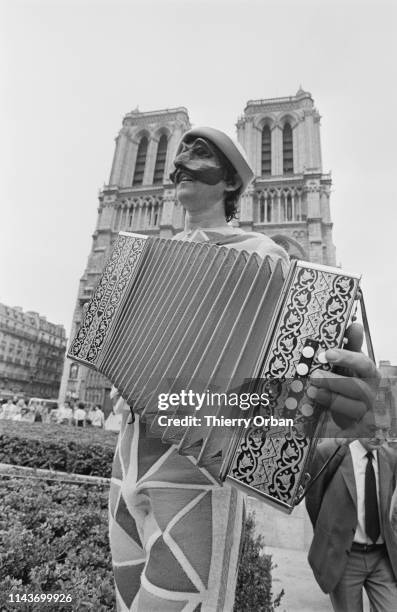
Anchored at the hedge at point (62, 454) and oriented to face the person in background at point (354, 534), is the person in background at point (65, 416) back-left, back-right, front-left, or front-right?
back-left

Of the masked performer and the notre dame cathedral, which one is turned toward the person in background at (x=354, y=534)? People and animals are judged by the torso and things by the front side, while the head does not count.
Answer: the notre dame cathedral

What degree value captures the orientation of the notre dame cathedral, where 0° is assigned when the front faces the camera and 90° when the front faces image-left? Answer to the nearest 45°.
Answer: approximately 0°

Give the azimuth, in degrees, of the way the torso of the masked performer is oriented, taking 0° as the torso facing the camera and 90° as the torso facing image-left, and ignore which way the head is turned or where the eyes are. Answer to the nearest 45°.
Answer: approximately 45°

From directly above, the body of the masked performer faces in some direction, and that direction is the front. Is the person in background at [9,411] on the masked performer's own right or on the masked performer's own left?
on the masked performer's own right

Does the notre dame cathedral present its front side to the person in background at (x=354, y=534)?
yes

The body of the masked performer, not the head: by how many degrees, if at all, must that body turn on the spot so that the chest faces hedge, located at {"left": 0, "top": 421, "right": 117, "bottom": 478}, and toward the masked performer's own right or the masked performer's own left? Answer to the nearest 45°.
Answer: approximately 90° to the masked performer's own right
